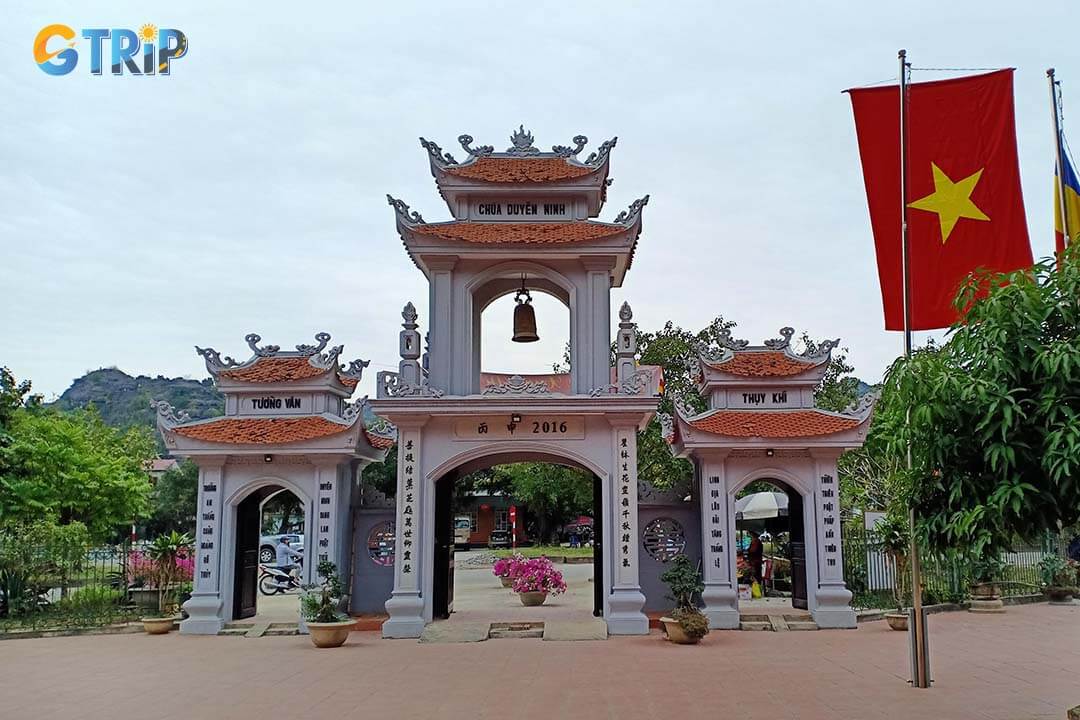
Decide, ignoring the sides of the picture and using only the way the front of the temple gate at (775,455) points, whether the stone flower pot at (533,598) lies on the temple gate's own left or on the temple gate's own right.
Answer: on the temple gate's own right

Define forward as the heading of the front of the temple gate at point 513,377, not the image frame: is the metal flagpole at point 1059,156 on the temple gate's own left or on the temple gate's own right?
on the temple gate's own left

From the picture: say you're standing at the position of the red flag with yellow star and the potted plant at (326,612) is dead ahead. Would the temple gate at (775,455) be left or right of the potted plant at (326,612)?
right

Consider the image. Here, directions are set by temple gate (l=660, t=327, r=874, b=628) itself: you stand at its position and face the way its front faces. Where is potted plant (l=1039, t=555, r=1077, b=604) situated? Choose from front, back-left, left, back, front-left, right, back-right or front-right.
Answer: back-left

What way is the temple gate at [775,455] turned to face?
toward the camera

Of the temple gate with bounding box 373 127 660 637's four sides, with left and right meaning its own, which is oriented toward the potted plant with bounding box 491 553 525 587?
back

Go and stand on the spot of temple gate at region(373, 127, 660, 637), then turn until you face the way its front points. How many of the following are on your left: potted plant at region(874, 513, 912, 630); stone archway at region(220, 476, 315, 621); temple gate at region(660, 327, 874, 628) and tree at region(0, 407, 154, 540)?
2

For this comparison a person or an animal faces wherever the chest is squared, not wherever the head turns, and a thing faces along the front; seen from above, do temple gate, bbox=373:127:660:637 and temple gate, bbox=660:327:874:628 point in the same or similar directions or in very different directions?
same or similar directions

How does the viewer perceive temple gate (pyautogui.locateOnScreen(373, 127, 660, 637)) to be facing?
facing the viewer

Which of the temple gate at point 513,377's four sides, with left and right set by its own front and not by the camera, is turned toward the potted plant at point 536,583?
back

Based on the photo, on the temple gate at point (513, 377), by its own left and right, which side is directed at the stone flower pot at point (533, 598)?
back

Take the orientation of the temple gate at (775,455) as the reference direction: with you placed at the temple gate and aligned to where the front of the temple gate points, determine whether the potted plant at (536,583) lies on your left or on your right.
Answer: on your right

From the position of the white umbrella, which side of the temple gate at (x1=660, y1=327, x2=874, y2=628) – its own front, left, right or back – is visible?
back

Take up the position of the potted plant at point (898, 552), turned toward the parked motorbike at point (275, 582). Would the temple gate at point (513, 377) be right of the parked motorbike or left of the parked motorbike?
left

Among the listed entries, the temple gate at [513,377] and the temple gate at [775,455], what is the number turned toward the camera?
2
